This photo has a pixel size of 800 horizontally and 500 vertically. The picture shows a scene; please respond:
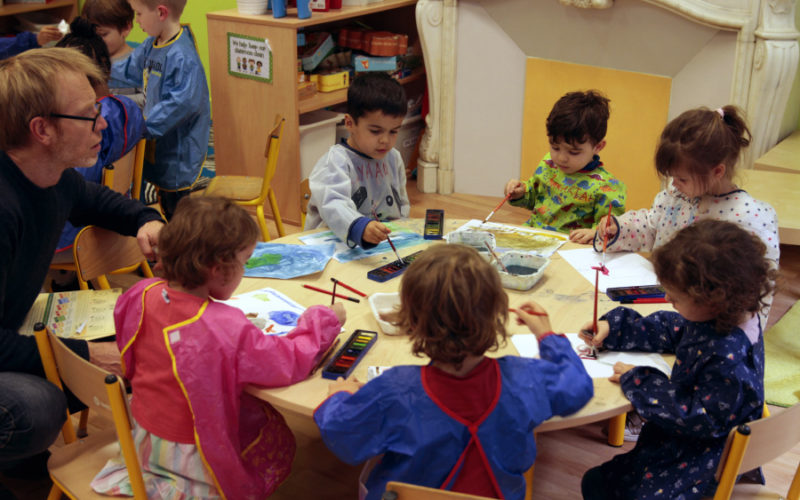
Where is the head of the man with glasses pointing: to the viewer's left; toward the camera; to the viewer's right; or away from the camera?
to the viewer's right

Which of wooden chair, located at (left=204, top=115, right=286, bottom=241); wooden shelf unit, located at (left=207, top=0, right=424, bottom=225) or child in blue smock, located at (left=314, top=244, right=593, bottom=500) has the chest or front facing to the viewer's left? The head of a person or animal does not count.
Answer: the wooden chair

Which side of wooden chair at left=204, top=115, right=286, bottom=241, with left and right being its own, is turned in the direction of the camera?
left

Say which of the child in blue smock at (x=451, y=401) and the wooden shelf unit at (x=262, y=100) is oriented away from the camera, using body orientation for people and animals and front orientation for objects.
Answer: the child in blue smock

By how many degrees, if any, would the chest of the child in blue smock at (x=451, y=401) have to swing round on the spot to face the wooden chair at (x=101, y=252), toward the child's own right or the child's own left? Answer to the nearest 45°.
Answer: approximately 45° to the child's own left

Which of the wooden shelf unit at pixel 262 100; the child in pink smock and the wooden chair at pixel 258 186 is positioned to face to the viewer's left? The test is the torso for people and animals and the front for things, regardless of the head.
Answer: the wooden chair

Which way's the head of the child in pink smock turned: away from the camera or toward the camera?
away from the camera

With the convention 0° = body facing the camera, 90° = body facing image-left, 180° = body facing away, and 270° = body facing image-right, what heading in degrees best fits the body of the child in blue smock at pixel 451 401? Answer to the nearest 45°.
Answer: approximately 180°

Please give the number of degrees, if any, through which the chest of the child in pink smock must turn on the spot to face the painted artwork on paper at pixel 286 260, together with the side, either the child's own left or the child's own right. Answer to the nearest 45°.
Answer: approximately 45° to the child's own left

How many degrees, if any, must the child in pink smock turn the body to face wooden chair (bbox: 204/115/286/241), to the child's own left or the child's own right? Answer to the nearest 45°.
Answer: approximately 45° to the child's own left
